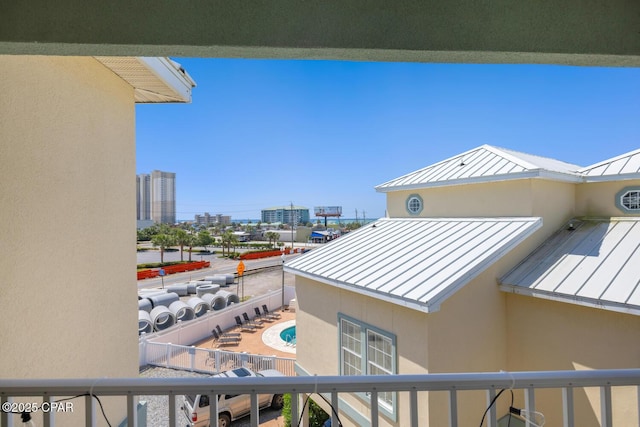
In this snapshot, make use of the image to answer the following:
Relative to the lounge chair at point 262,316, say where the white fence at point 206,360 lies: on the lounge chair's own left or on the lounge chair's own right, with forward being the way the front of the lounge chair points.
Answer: on the lounge chair's own right

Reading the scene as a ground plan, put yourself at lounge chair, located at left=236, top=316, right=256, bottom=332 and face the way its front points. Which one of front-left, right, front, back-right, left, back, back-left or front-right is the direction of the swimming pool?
front

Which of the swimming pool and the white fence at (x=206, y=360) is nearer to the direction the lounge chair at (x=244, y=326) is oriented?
the swimming pool

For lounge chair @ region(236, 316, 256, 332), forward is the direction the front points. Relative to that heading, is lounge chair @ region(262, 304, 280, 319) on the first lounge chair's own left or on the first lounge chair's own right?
on the first lounge chair's own left

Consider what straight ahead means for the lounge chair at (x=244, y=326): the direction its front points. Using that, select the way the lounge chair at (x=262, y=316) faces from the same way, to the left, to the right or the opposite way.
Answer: the same way

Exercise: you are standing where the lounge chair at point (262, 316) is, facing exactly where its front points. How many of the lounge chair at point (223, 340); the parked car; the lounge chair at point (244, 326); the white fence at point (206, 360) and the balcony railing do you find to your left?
0

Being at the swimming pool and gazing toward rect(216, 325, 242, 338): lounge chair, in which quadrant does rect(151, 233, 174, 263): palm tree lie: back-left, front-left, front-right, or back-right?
front-right

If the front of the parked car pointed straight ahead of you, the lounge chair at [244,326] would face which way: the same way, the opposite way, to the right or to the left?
to the right

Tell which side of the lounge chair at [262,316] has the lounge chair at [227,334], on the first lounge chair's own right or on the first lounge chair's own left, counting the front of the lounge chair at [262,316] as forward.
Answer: on the first lounge chair's own right

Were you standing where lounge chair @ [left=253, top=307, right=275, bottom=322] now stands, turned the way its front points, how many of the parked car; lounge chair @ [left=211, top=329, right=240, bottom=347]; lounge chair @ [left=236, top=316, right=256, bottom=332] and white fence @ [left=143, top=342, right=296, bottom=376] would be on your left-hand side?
0

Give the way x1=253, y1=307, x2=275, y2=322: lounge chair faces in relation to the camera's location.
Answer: facing the viewer and to the right of the viewer

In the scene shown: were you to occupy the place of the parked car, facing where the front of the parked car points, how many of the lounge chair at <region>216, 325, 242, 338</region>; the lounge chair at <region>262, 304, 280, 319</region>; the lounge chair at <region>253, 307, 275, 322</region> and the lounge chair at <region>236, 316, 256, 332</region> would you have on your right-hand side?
0

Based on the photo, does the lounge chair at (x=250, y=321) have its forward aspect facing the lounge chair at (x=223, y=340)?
no

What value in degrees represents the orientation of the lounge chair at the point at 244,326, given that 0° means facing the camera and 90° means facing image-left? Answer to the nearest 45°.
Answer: approximately 315°

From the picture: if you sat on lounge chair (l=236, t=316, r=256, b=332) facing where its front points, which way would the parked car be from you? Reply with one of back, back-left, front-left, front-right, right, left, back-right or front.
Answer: front-right

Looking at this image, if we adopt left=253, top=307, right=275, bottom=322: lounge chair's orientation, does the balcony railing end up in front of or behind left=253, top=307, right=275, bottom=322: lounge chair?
in front

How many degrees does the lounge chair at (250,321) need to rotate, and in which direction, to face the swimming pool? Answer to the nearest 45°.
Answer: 0° — it already faces it

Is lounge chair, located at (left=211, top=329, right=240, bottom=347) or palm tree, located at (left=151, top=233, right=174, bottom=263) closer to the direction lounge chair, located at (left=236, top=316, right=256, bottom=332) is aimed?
the lounge chair

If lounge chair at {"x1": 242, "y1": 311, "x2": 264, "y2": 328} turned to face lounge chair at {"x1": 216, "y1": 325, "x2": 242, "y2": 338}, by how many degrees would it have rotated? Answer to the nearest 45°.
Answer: approximately 90° to its right

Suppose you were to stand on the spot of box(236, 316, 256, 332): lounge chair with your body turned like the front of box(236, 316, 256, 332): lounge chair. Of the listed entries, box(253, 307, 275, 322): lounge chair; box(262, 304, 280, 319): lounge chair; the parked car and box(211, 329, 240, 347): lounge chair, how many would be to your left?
2

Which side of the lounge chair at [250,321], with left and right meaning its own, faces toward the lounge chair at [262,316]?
left

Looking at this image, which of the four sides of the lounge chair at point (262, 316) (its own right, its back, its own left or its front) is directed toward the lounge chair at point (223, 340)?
right

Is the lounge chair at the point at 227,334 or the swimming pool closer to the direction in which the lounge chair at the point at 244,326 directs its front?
the swimming pool

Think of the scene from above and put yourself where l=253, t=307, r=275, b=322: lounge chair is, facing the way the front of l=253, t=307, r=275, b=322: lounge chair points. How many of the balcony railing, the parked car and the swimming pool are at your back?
0
